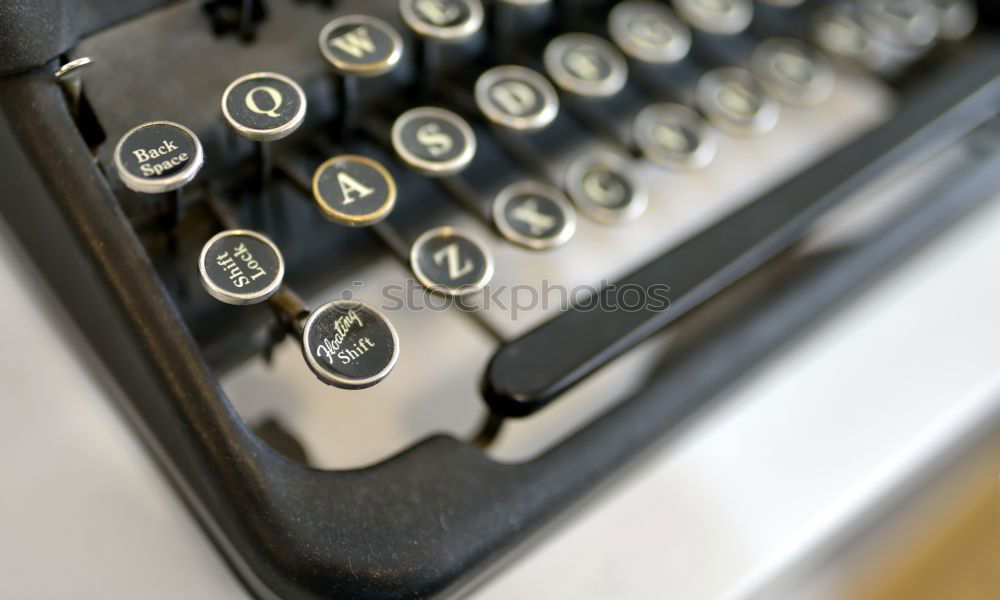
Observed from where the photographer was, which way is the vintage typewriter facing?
facing the viewer and to the right of the viewer
